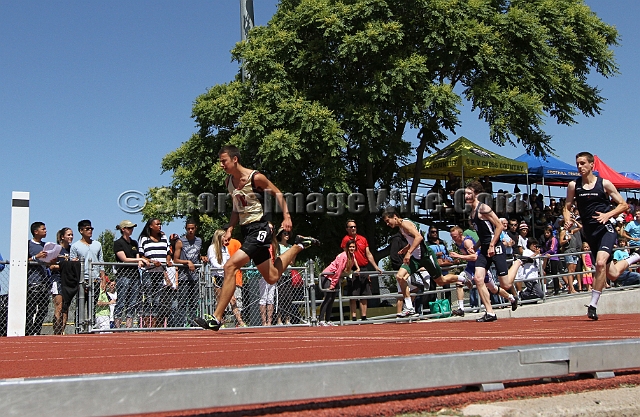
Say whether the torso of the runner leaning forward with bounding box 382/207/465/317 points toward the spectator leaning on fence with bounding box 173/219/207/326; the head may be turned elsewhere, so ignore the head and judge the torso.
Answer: yes

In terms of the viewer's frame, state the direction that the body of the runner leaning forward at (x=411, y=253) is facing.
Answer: to the viewer's left

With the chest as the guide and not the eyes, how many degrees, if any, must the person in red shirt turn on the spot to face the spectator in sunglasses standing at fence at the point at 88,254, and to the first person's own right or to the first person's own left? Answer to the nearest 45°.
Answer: approximately 45° to the first person's own right

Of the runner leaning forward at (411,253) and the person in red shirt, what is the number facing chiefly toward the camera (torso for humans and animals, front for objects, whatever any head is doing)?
1

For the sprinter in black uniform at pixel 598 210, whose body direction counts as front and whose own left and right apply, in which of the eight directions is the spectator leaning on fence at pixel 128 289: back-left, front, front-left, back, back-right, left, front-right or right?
front-right

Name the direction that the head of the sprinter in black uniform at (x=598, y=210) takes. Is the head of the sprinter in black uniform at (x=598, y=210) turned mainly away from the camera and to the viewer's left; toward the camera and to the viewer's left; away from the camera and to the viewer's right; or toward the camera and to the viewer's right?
toward the camera and to the viewer's left

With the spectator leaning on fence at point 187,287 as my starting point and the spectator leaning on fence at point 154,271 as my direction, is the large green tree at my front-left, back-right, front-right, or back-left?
back-right

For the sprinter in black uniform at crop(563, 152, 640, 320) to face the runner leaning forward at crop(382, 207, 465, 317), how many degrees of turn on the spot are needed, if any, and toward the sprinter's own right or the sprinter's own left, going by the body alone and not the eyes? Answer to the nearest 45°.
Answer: approximately 90° to the sprinter's own right

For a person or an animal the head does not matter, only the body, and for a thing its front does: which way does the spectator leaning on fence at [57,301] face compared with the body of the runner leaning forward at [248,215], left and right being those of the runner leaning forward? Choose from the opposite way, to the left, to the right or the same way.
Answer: to the left

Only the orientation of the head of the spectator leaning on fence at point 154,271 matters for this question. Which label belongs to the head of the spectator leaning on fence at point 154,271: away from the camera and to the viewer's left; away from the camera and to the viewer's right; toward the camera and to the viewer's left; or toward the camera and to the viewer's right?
toward the camera and to the viewer's right

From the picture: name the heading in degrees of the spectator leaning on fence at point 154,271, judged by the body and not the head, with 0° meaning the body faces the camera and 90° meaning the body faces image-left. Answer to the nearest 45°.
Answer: approximately 315°

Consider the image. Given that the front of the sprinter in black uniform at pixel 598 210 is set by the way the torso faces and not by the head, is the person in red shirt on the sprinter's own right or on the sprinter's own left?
on the sprinter's own right

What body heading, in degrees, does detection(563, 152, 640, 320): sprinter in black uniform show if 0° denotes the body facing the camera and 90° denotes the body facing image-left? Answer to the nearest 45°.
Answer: approximately 45°
